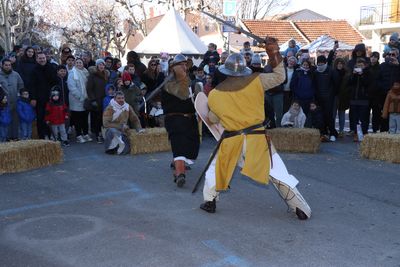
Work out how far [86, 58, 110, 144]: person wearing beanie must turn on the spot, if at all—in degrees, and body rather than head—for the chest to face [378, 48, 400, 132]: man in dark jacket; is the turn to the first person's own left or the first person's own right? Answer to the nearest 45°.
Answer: approximately 45° to the first person's own left

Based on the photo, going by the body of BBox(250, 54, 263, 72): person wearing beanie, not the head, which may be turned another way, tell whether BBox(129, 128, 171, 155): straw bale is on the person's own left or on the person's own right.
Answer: on the person's own right

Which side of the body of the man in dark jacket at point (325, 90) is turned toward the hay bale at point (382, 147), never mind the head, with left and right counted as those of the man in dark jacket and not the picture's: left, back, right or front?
left

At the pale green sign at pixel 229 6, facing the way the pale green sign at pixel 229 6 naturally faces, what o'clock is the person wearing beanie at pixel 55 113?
The person wearing beanie is roughly at 1 o'clock from the pale green sign.

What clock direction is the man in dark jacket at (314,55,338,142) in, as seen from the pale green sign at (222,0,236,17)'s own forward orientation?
The man in dark jacket is roughly at 11 o'clock from the pale green sign.

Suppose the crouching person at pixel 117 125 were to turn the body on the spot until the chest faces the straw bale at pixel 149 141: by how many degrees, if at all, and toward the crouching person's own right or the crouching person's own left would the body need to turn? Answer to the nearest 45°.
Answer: approximately 90° to the crouching person's own left

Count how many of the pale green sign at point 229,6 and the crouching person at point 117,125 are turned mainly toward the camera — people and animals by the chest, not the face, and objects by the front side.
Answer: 2

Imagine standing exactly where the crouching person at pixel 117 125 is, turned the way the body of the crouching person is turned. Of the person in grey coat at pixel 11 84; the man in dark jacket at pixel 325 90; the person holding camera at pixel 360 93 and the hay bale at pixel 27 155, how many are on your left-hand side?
2

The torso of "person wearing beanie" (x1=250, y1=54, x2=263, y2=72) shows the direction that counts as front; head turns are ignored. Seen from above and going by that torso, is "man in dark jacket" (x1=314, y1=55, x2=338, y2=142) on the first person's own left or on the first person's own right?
on the first person's own left

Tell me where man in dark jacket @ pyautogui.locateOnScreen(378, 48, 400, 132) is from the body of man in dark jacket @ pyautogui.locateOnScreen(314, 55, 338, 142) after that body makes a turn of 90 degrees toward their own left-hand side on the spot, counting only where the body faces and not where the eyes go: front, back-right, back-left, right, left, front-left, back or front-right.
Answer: front-left

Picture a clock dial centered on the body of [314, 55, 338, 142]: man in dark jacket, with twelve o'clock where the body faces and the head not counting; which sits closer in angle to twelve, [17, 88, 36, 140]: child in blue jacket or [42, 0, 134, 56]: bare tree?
the child in blue jacket

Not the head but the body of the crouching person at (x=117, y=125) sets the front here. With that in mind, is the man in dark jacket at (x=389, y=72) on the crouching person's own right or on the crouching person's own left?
on the crouching person's own left

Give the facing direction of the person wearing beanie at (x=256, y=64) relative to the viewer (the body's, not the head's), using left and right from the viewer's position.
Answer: facing the viewer
